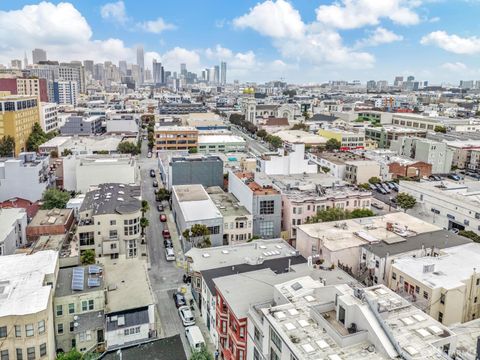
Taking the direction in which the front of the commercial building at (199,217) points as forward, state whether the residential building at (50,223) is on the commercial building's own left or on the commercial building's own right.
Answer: on the commercial building's own right

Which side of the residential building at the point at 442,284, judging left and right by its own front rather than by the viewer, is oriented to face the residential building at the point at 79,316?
front

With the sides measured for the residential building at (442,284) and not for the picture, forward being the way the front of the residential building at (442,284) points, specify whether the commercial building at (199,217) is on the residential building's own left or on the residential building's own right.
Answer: on the residential building's own right

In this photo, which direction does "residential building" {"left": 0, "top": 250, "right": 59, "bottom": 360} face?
toward the camera

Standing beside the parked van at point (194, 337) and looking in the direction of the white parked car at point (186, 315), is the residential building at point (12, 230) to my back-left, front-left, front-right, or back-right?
front-left

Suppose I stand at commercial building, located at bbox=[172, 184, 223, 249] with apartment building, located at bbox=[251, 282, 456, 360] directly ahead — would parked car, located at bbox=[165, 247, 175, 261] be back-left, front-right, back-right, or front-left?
front-right

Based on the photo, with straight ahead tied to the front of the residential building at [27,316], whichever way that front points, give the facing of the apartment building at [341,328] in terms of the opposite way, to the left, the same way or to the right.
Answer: to the right

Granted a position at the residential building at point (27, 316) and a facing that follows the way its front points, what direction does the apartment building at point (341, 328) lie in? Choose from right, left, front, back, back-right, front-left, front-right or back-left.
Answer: front-left

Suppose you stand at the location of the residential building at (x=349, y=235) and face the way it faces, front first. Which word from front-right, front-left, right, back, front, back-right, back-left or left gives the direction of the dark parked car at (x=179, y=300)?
front

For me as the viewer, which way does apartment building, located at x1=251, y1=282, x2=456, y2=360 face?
facing the viewer and to the left of the viewer

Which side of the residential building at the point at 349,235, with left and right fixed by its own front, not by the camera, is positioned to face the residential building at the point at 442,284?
left
